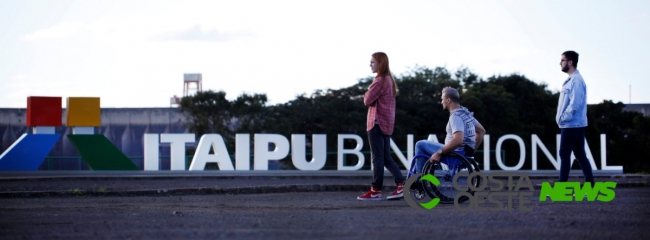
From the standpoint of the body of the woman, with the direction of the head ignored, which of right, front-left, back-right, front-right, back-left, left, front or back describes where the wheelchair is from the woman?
back-left

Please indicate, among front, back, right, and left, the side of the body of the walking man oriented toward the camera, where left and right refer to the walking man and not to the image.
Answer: left

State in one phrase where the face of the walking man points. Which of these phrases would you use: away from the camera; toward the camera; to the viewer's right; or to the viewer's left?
to the viewer's left

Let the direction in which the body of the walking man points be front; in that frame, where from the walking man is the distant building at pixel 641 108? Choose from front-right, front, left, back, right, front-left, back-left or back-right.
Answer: right

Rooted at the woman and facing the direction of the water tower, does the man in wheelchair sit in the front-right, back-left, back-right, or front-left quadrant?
back-right

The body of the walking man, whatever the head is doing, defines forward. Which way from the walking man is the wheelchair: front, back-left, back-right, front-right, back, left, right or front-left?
front-left

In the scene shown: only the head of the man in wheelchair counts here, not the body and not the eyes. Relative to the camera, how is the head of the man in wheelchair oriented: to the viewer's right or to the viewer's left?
to the viewer's left

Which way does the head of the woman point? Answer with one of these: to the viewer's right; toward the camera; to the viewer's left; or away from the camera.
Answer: to the viewer's left

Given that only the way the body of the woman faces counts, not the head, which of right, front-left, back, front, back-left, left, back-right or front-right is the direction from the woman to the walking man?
back

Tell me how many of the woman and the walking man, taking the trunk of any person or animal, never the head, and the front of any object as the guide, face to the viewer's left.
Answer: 2

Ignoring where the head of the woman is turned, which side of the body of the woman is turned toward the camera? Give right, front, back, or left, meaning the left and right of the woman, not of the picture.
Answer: left
